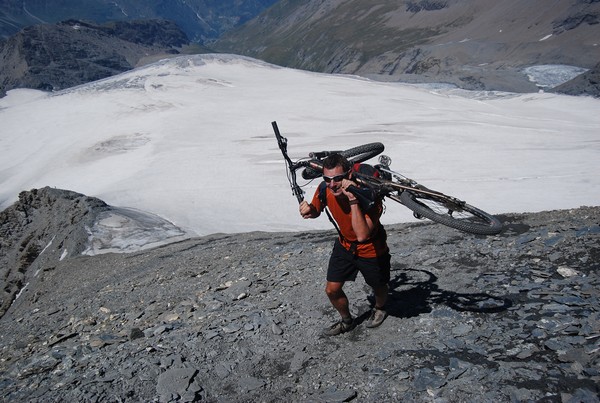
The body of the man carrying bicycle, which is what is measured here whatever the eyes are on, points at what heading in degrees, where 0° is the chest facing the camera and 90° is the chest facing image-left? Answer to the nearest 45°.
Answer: approximately 45°
